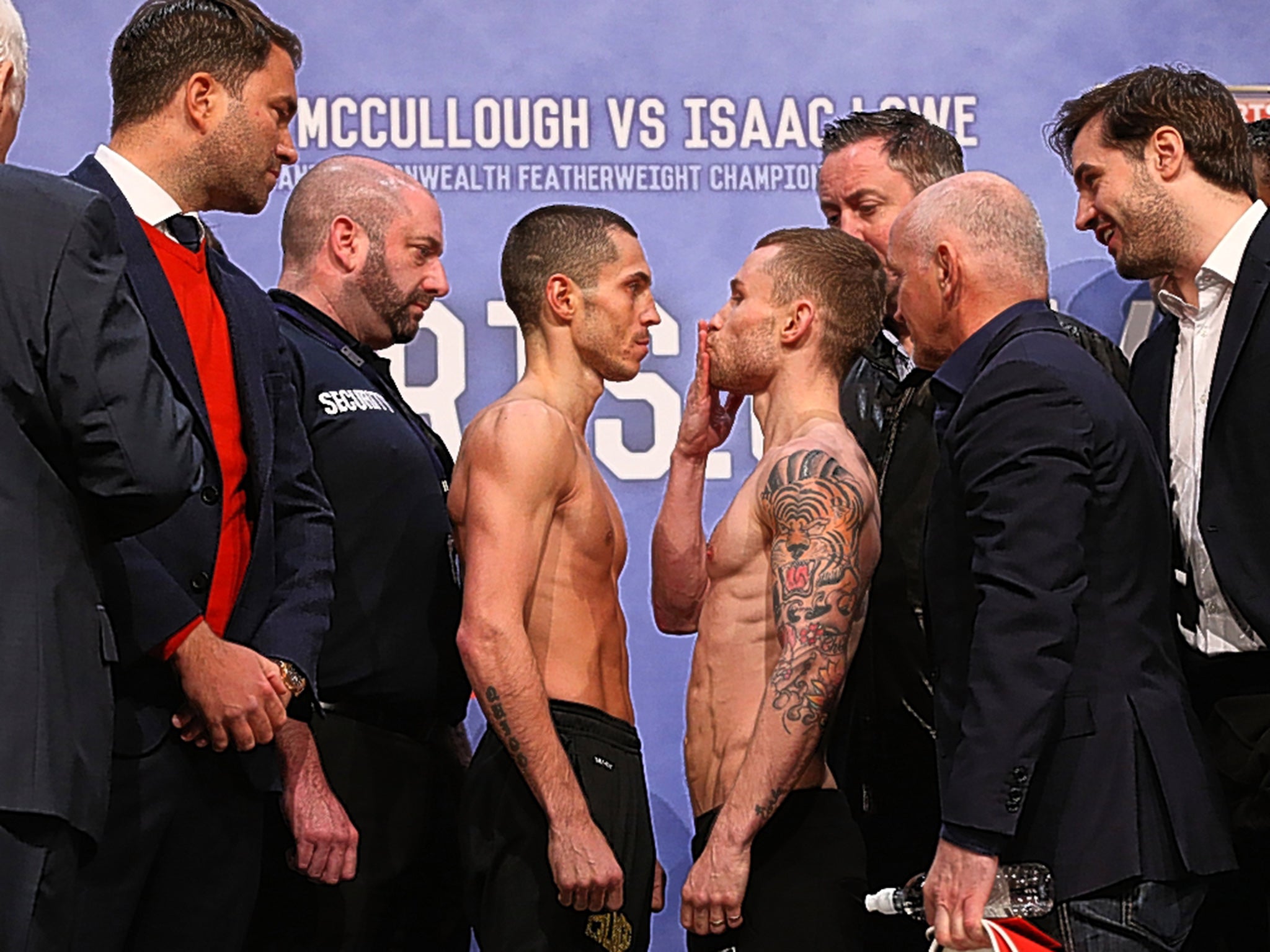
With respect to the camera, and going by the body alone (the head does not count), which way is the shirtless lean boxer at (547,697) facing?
to the viewer's right

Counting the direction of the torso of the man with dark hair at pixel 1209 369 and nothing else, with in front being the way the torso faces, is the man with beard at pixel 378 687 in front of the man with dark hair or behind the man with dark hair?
in front

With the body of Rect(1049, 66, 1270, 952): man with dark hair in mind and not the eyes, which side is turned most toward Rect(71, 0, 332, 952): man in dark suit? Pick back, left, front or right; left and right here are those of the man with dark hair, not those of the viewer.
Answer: front

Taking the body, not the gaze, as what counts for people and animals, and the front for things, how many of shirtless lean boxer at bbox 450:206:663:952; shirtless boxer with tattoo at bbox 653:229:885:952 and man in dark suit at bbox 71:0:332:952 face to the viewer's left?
1

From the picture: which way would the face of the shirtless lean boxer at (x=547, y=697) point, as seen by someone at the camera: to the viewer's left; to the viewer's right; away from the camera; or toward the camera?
to the viewer's right

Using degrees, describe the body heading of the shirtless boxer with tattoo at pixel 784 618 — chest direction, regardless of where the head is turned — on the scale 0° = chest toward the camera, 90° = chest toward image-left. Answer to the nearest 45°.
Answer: approximately 90°

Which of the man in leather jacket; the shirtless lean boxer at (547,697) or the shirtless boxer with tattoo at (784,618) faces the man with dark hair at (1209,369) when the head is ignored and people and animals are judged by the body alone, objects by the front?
the shirtless lean boxer

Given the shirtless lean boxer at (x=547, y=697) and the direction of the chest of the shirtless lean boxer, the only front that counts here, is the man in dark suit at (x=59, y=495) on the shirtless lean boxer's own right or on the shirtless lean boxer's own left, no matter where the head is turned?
on the shirtless lean boxer's own right

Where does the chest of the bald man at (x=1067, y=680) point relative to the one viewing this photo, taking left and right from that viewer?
facing away from the viewer and to the left of the viewer

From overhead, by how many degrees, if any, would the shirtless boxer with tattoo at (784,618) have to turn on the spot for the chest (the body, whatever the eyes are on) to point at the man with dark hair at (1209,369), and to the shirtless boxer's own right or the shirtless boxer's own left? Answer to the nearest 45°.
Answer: approximately 180°

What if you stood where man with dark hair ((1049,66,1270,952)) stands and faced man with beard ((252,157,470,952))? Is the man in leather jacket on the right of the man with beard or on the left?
right

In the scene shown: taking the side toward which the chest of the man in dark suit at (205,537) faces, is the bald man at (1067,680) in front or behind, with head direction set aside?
in front

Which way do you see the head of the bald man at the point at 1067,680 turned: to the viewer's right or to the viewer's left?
to the viewer's left

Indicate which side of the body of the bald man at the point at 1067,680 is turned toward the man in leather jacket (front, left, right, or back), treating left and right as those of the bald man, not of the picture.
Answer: front
